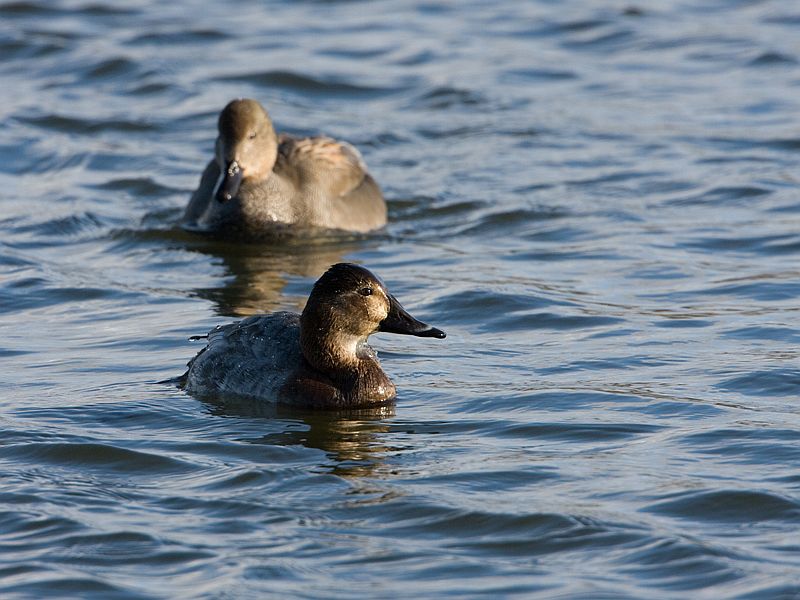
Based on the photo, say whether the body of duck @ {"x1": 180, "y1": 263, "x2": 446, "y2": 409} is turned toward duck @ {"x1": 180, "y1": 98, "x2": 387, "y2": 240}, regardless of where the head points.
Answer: no

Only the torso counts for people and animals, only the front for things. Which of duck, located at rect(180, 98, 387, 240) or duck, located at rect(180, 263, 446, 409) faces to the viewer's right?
duck, located at rect(180, 263, 446, 409)

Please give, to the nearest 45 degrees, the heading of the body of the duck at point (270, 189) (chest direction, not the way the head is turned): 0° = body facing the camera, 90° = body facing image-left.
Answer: approximately 45°

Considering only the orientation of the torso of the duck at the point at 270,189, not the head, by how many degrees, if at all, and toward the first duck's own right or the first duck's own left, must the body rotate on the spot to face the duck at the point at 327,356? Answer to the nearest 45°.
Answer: approximately 45° to the first duck's own left

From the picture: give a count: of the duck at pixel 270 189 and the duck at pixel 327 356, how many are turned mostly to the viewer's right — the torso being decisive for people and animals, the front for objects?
1

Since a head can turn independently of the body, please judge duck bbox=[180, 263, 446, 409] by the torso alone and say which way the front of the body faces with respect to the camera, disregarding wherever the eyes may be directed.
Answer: to the viewer's right
